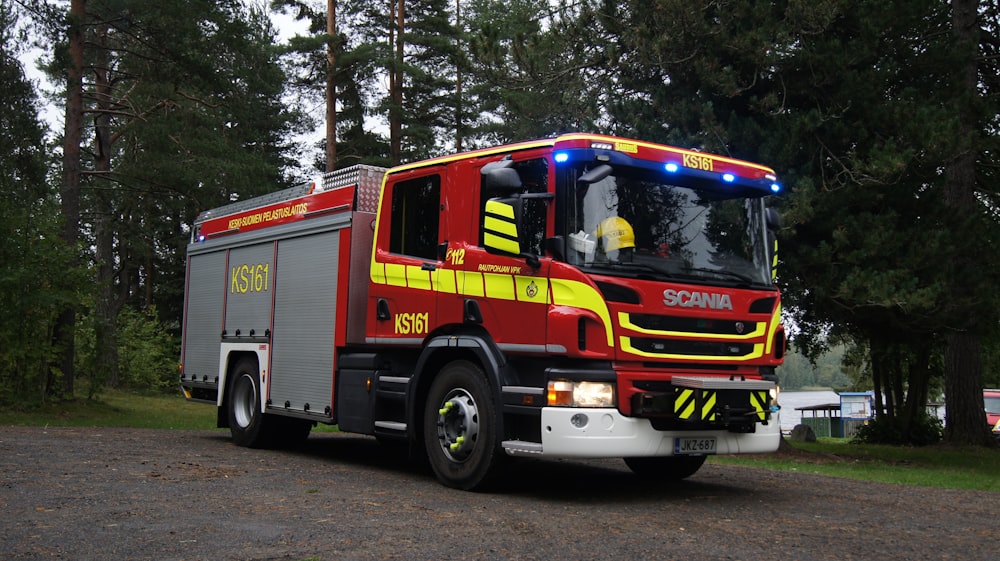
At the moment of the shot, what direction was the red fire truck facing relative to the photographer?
facing the viewer and to the right of the viewer
